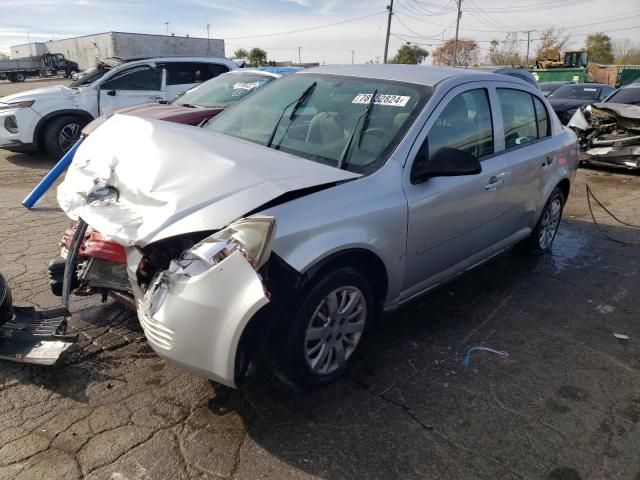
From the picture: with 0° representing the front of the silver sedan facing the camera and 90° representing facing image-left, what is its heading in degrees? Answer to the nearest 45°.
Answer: approximately 45°

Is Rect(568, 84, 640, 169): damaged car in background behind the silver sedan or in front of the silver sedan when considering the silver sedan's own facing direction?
behind

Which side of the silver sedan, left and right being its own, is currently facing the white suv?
right

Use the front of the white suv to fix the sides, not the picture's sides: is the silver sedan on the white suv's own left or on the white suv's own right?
on the white suv's own left

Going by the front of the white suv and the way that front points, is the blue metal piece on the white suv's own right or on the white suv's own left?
on the white suv's own left

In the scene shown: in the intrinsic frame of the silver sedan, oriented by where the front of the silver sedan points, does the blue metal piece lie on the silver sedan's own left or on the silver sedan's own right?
on the silver sedan's own right

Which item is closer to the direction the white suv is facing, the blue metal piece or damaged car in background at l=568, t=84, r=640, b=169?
the blue metal piece

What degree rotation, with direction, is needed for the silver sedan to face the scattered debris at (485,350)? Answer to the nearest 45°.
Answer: approximately 135° to its left

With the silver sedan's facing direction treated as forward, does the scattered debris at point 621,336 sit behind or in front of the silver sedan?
behind

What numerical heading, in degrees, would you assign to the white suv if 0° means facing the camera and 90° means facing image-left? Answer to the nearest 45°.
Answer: approximately 45°
